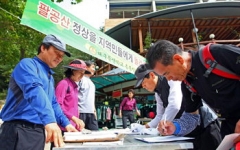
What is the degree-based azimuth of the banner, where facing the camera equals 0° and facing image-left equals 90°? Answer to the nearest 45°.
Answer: approximately 315°

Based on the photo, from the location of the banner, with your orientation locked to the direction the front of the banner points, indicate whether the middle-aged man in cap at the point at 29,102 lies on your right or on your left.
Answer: on your right

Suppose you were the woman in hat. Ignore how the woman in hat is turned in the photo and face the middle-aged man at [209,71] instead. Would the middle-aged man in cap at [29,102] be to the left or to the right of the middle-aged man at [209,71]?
right

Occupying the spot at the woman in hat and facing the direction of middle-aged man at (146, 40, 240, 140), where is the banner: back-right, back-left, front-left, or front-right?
back-left

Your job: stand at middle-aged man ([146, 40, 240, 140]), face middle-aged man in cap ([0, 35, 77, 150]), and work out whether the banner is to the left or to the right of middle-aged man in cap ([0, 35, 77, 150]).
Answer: right

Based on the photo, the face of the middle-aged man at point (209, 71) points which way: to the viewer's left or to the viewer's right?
to the viewer's left

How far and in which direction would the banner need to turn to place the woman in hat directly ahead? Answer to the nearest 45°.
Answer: approximately 45° to its right
